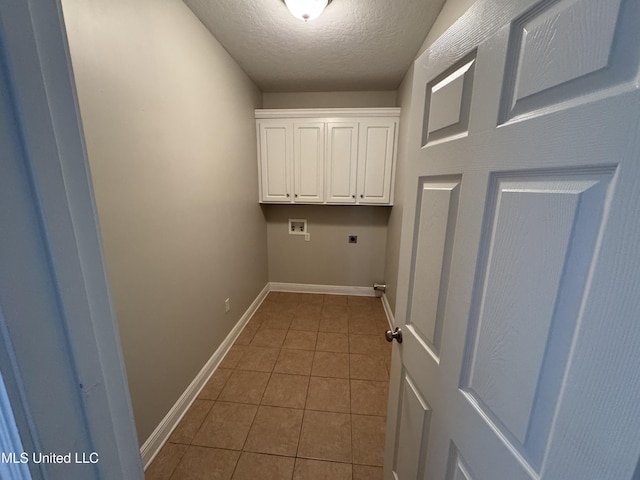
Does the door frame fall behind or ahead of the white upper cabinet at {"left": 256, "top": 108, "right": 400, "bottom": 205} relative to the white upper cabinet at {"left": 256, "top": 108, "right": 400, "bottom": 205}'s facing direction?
ahead

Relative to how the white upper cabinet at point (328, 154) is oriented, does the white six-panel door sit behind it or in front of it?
in front

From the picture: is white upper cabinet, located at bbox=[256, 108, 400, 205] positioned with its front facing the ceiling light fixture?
yes

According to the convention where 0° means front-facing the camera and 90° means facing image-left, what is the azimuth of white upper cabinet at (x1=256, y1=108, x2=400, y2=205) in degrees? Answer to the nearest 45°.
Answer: approximately 0°
